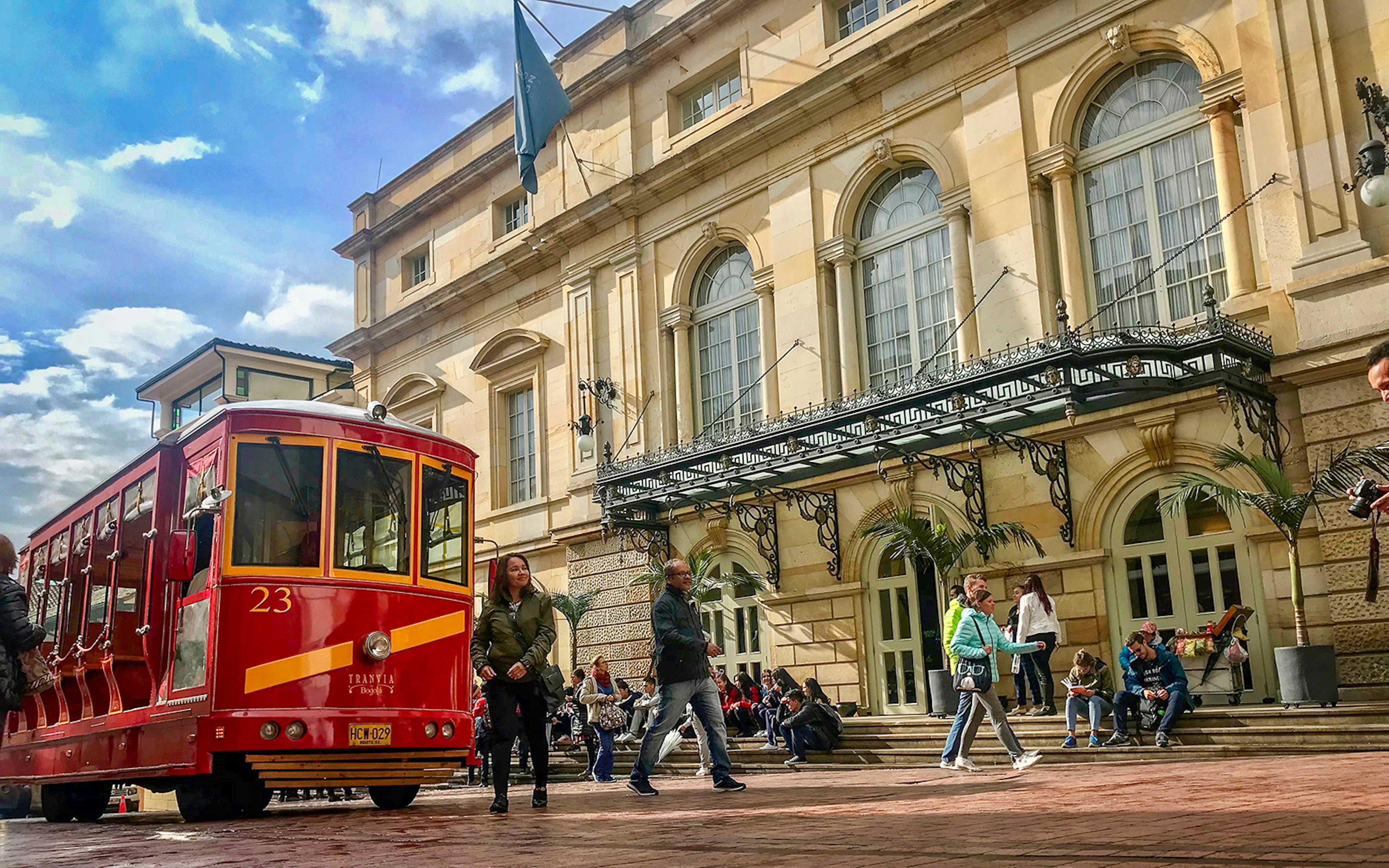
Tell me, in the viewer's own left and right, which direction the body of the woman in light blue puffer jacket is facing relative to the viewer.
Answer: facing to the right of the viewer

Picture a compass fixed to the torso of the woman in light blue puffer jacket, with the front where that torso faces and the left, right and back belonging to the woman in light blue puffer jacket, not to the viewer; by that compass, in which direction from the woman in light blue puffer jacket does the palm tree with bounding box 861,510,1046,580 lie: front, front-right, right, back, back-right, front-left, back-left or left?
left

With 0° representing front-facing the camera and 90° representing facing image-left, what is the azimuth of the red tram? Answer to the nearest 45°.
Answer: approximately 315°

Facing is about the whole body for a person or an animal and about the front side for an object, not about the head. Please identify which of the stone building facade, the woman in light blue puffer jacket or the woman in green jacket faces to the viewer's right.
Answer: the woman in light blue puffer jacket

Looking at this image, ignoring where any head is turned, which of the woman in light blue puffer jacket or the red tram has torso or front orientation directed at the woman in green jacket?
the red tram

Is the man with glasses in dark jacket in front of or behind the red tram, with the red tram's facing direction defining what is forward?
in front

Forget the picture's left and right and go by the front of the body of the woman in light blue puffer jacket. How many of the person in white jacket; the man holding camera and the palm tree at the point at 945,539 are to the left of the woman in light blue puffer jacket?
2
